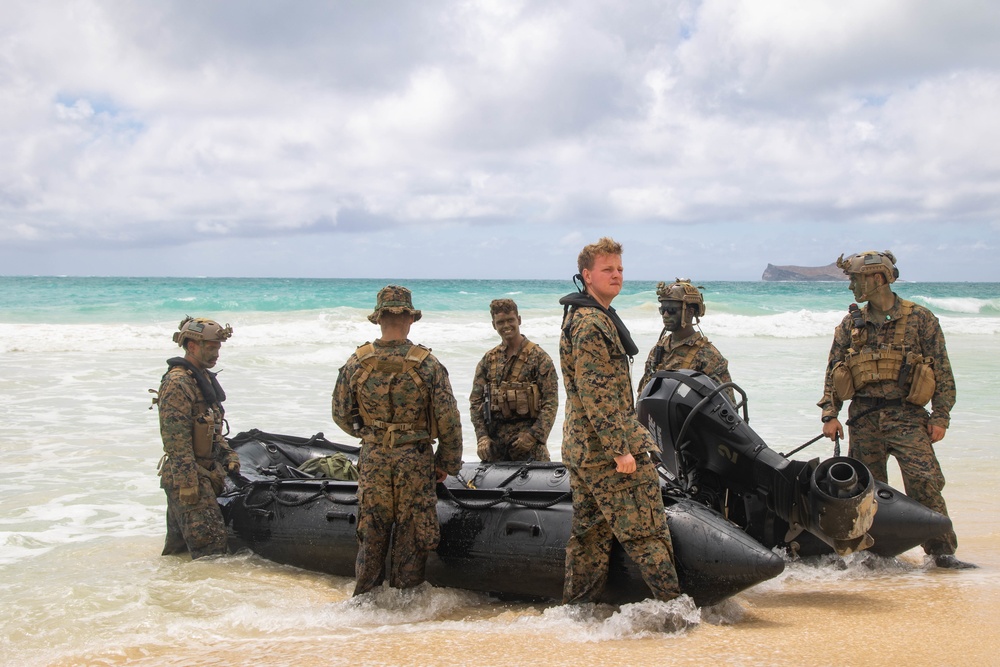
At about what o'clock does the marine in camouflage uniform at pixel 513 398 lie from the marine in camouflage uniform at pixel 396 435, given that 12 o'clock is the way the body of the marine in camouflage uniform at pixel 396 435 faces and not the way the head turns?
the marine in camouflage uniform at pixel 513 398 is roughly at 1 o'clock from the marine in camouflage uniform at pixel 396 435.

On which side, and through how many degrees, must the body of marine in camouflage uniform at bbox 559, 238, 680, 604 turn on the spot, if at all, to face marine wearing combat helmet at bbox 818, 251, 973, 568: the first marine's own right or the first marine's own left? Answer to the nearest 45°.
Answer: approximately 45° to the first marine's own left

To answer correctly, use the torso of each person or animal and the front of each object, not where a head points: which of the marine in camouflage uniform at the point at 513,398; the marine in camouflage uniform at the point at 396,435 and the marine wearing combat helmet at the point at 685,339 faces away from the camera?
the marine in camouflage uniform at the point at 396,435

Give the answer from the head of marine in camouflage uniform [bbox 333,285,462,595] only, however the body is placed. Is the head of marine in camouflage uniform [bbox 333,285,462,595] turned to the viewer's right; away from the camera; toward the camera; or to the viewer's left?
away from the camera

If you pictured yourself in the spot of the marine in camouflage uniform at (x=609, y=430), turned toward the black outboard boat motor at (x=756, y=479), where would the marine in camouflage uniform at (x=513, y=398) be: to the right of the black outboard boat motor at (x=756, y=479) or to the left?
left

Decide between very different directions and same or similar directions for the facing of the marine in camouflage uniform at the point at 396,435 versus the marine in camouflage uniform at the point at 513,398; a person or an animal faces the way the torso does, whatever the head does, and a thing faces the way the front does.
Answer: very different directions

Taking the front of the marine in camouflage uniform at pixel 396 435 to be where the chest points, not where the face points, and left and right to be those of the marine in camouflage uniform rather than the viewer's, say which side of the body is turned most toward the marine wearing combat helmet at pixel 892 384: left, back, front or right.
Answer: right

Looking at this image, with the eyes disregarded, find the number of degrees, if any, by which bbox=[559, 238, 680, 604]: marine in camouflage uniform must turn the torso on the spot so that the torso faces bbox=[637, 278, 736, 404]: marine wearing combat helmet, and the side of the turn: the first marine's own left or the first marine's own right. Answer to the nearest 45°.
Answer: approximately 90° to the first marine's own left

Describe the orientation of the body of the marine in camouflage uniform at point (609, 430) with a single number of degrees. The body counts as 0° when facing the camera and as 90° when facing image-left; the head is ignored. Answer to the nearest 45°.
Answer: approximately 270°

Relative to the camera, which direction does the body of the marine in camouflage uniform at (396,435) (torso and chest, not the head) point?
away from the camera

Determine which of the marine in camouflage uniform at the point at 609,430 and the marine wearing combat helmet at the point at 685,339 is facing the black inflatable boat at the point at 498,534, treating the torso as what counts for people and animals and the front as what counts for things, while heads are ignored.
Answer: the marine wearing combat helmet

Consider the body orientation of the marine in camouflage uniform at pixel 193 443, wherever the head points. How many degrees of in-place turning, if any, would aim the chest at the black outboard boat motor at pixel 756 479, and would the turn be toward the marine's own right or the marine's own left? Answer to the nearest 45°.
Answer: approximately 45° to the marine's own right
